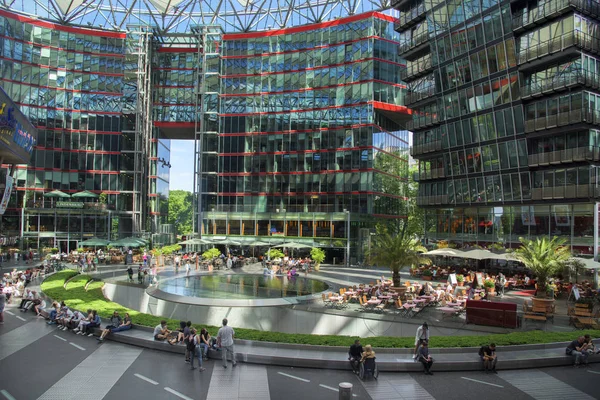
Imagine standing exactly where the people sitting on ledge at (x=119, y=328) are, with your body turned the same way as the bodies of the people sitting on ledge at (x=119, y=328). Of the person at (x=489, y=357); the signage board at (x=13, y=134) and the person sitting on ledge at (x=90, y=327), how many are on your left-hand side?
1

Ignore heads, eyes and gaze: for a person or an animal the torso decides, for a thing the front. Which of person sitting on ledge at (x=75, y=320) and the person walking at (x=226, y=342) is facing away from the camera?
the person walking

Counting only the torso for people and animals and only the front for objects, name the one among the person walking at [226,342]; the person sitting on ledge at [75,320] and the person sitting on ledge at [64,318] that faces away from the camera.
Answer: the person walking

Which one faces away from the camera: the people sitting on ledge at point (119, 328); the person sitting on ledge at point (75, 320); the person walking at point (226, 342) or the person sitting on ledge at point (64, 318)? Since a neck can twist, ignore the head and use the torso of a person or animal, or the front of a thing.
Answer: the person walking

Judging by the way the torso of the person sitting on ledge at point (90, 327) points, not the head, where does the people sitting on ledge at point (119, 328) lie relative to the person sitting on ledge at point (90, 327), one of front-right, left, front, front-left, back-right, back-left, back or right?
left

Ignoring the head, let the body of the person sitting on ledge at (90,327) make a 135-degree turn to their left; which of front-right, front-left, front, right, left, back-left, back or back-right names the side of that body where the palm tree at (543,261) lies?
front

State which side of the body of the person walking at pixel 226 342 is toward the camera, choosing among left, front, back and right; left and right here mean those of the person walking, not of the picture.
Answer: back

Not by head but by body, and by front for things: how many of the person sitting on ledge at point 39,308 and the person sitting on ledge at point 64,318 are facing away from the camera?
0

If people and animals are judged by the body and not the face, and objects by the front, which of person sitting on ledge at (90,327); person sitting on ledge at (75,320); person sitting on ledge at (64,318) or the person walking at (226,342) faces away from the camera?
the person walking

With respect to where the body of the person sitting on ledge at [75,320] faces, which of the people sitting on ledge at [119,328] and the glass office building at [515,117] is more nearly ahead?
the people sitting on ledge

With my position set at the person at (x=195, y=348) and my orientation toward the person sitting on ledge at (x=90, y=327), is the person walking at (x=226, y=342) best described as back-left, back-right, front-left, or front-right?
back-right

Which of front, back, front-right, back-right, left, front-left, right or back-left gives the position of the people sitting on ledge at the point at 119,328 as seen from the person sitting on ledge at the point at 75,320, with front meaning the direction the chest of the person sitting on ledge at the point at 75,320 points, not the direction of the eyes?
left

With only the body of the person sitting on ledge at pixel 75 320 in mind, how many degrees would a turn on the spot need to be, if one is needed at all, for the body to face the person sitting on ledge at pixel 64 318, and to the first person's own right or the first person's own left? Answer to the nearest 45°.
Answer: approximately 90° to the first person's own right

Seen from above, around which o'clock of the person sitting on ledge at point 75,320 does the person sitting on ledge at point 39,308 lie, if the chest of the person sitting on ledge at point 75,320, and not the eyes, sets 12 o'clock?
the person sitting on ledge at point 39,308 is roughly at 4 o'clock from the person sitting on ledge at point 75,320.

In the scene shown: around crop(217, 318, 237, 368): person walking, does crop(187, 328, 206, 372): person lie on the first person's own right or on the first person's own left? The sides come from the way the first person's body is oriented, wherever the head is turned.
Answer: on the first person's own left

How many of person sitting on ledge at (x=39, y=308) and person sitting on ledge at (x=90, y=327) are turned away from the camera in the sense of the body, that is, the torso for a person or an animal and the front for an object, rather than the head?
0
